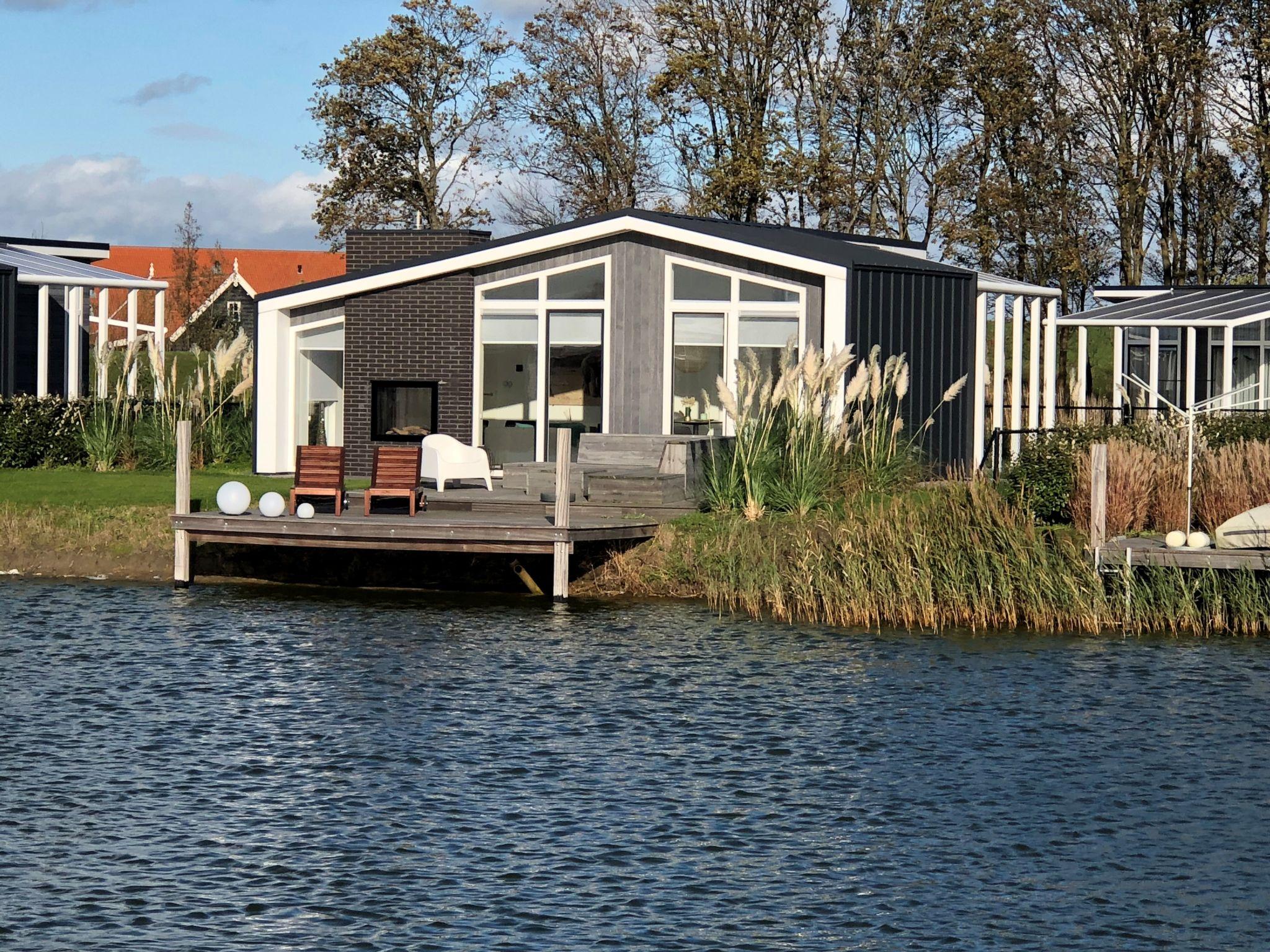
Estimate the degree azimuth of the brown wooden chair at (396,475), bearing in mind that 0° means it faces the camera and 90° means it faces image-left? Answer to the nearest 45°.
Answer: approximately 0°

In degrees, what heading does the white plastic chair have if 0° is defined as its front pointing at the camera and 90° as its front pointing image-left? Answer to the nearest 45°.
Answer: approximately 315°

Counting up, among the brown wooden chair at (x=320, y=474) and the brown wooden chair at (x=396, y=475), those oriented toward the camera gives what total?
2

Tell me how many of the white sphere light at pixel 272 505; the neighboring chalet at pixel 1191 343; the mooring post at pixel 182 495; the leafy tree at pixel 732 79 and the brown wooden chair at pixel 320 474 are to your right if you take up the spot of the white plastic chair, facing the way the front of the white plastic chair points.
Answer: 3

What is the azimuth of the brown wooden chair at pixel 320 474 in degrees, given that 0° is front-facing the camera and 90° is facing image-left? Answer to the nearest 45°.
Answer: approximately 0°

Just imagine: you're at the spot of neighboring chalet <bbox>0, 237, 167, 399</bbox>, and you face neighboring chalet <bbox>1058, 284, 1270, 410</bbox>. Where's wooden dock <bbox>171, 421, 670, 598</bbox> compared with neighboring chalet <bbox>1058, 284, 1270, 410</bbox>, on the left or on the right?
right

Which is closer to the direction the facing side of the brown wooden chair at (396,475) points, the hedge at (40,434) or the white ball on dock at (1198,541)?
the white ball on dock

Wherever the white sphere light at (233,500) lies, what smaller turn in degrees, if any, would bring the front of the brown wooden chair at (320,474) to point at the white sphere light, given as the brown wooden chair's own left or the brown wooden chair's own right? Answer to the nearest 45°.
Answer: approximately 45° to the brown wooden chair's own right
